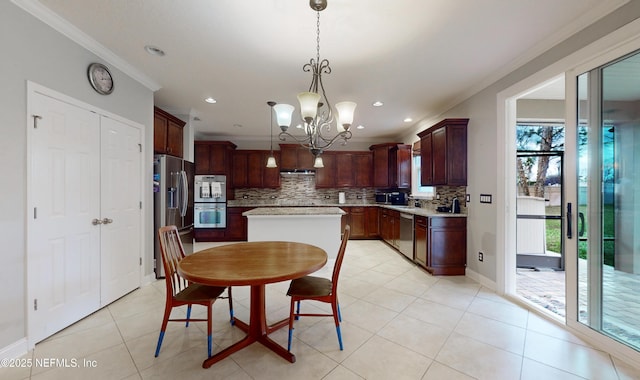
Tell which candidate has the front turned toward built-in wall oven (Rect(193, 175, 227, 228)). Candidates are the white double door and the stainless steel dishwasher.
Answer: the stainless steel dishwasher

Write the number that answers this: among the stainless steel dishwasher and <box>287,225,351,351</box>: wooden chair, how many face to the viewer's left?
2

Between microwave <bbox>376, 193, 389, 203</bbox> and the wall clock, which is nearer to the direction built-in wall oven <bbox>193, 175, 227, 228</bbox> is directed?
the wall clock

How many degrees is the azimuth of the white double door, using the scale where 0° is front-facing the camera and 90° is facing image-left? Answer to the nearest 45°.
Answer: approximately 315°

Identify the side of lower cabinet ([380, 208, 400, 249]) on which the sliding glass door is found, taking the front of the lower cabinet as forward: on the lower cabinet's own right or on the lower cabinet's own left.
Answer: on the lower cabinet's own left

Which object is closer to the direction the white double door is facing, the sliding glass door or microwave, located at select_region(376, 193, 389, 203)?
the sliding glass door

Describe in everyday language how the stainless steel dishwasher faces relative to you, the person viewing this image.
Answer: facing to the left of the viewer

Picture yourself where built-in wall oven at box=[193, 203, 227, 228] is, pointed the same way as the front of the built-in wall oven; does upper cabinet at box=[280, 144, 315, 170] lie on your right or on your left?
on your left

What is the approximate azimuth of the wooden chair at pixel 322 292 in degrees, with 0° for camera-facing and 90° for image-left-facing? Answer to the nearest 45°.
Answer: approximately 90°

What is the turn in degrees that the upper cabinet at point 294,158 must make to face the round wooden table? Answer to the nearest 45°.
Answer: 0° — it already faces it

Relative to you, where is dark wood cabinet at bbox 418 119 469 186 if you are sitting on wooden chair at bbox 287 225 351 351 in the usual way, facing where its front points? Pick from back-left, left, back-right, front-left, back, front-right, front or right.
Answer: back-right
